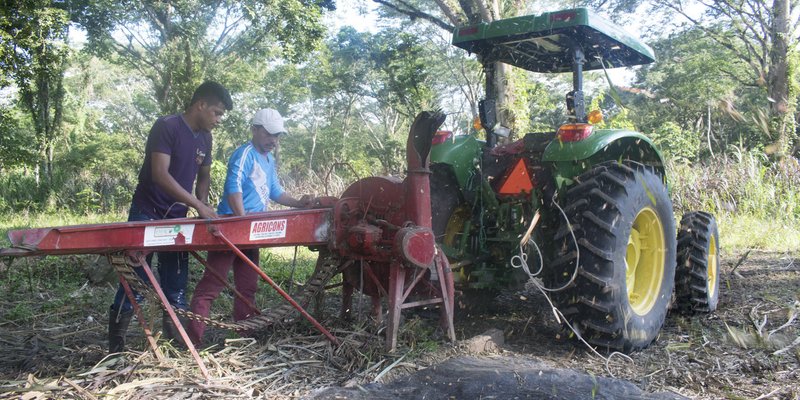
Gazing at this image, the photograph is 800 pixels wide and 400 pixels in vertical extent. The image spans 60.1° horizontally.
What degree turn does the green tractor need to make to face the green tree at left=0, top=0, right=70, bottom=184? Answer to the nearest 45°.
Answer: approximately 90° to its left

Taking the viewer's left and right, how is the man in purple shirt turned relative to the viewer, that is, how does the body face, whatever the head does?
facing the viewer and to the right of the viewer

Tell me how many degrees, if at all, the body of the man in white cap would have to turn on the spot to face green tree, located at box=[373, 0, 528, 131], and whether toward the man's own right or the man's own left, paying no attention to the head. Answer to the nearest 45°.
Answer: approximately 90° to the man's own left

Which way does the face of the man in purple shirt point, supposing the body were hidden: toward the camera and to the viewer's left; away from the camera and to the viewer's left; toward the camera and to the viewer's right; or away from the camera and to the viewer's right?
toward the camera and to the viewer's right

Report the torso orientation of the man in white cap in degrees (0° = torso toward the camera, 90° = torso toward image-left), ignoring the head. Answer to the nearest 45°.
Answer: approximately 315°

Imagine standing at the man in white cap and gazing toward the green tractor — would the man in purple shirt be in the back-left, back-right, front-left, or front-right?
back-right

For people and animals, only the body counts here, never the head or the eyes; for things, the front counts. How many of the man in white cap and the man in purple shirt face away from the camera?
0

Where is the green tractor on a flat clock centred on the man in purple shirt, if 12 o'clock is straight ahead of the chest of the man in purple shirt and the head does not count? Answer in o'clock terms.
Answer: The green tractor is roughly at 11 o'clock from the man in purple shirt.

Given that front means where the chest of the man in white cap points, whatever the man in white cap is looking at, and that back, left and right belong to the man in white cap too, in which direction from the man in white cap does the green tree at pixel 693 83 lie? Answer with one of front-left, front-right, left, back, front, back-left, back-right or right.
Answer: left

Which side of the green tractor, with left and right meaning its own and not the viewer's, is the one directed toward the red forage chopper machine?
back

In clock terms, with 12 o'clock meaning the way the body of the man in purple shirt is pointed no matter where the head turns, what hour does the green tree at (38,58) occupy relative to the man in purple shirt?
The green tree is roughly at 7 o'clock from the man in purple shirt.
